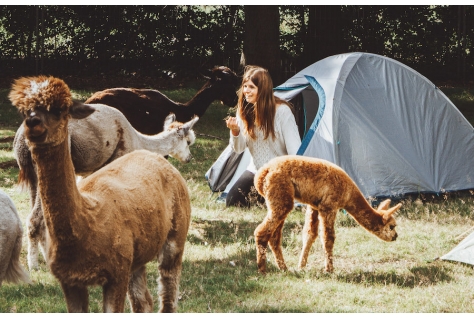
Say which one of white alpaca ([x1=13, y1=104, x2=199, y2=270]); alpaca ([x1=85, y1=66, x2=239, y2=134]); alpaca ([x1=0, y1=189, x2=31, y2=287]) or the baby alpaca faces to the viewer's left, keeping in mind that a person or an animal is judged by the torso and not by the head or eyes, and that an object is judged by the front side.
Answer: alpaca ([x1=0, y1=189, x2=31, y2=287])

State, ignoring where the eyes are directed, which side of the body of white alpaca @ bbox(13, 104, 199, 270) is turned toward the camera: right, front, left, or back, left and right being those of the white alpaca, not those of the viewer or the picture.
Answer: right

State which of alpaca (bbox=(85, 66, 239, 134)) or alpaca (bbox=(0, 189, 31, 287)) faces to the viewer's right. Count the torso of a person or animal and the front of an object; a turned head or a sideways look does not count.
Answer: alpaca (bbox=(85, 66, 239, 134))

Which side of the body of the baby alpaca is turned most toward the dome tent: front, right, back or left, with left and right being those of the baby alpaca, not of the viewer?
left

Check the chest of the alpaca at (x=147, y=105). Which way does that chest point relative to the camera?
to the viewer's right

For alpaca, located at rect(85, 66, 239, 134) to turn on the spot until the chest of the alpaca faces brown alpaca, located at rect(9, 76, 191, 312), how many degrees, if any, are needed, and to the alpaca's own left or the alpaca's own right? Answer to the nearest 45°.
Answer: approximately 90° to the alpaca's own right

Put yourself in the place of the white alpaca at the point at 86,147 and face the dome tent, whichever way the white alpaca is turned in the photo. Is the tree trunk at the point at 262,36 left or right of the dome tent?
left

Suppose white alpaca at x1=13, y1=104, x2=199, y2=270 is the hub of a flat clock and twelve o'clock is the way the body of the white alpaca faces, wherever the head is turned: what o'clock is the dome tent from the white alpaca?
The dome tent is roughly at 11 o'clock from the white alpaca.

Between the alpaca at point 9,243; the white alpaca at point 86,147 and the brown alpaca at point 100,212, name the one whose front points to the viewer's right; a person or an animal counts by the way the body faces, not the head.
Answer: the white alpaca

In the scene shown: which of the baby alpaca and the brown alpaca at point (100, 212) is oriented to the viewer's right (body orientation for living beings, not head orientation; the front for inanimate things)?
the baby alpaca

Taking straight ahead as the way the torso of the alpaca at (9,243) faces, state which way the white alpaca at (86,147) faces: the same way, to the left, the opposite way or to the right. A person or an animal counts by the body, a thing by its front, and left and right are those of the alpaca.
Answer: the opposite way

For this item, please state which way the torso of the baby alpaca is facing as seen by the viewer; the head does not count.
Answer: to the viewer's right
